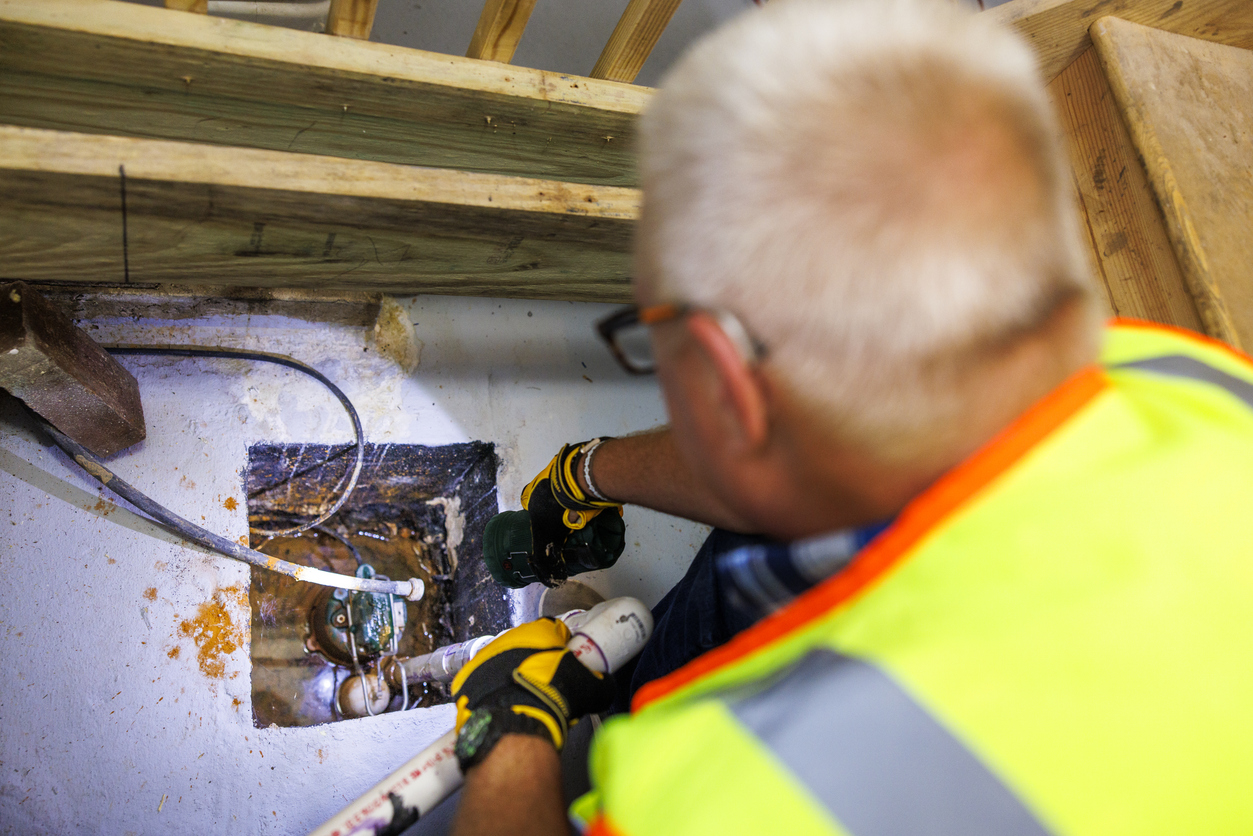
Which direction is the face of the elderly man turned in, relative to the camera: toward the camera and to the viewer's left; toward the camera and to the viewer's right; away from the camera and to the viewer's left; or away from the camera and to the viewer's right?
away from the camera and to the viewer's left

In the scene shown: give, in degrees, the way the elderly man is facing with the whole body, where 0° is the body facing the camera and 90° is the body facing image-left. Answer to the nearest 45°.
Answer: approximately 135°

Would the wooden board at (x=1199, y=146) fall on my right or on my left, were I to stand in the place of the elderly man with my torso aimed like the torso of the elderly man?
on my right

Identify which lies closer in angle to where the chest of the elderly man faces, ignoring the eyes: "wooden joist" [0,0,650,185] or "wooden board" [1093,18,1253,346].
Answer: the wooden joist

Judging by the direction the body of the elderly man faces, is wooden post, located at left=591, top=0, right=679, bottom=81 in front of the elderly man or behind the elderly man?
in front

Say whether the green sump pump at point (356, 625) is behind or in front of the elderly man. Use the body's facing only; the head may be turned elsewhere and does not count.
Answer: in front
